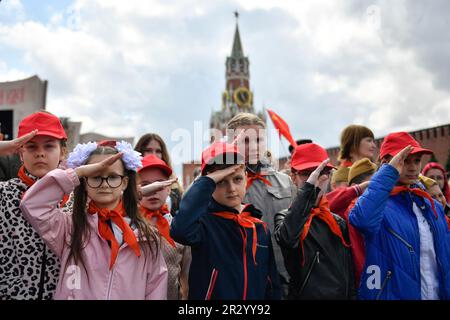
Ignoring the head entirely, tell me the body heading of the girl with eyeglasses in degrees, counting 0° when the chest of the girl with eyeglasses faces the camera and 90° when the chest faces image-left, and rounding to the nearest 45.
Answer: approximately 0°

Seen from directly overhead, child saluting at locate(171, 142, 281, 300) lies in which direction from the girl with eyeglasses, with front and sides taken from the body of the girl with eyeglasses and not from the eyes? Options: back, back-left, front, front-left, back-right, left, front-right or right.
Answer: left

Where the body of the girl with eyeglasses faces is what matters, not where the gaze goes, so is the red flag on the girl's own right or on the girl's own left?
on the girl's own left

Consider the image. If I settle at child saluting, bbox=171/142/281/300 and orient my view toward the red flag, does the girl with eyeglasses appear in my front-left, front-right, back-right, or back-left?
back-left
